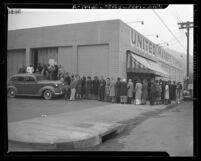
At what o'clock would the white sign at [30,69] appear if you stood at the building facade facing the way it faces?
The white sign is roughly at 4 o'clock from the building facade.

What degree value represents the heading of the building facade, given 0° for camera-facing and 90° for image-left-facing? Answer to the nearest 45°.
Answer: approximately 315°

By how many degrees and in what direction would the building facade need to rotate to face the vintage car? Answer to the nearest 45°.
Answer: approximately 135° to its right
